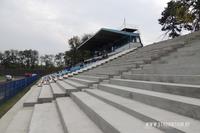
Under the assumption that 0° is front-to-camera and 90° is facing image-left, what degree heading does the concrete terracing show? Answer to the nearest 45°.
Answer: approximately 45°
